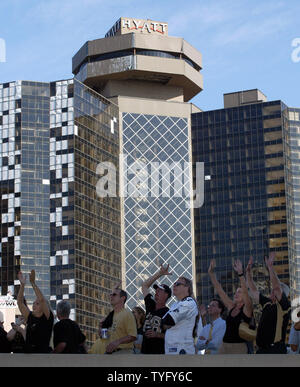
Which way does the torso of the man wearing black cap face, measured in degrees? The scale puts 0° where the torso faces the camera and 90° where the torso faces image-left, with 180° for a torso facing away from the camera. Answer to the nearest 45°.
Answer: approximately 45°

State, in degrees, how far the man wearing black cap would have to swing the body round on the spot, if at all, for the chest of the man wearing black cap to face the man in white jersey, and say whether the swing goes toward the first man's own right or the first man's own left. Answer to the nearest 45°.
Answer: approximately 90° to the first man's own left
